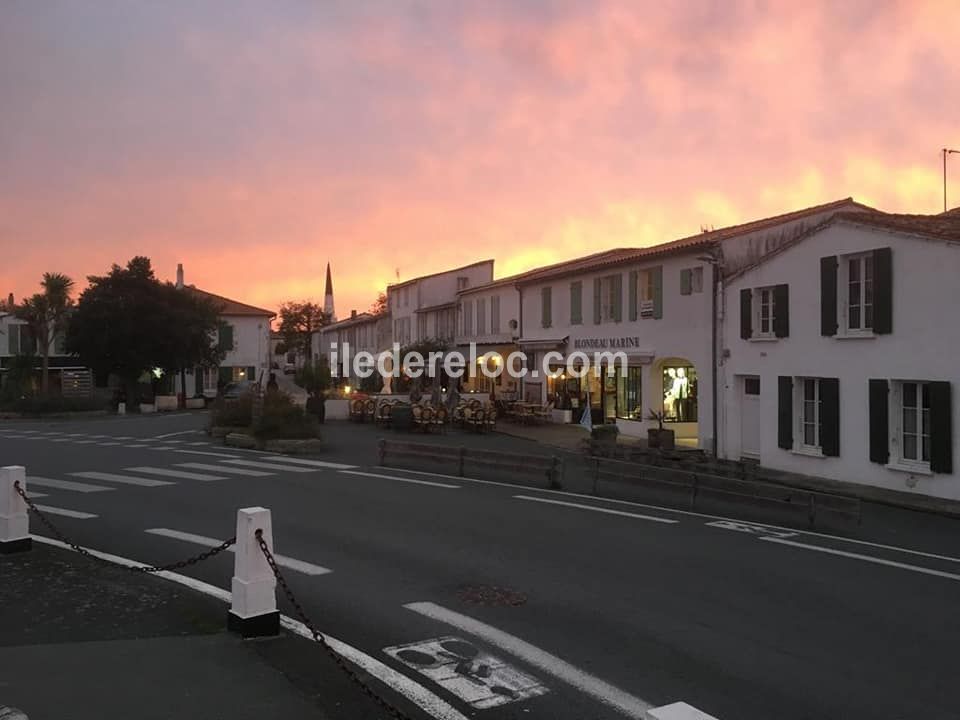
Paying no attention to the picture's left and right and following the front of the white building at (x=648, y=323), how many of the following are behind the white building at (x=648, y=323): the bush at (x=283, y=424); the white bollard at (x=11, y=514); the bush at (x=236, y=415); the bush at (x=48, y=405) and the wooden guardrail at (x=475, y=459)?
0

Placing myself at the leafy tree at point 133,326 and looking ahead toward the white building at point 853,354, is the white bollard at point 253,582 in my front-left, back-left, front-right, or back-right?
front-right

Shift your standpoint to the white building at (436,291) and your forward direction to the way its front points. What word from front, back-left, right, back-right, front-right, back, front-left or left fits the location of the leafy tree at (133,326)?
front-right

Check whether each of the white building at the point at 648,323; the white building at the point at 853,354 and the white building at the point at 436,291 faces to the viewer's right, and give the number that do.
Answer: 0

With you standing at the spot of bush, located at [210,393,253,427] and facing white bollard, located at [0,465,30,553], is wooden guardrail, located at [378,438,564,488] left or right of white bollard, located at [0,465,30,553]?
left

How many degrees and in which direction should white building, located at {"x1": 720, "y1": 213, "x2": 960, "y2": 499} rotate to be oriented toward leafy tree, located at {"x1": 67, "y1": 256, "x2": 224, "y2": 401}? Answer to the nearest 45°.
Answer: approximately 45° to its right

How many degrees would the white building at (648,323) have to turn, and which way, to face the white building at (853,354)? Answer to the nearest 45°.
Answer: approximately 90° to its left

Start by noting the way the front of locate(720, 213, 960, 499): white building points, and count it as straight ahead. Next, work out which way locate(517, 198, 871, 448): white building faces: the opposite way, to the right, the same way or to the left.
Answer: the same way

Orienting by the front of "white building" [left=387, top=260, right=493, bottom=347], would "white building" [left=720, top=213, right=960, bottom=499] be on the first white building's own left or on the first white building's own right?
on the first white building's own left

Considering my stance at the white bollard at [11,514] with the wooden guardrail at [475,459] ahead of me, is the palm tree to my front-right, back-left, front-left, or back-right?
front-left

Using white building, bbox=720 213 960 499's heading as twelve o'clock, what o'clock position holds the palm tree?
The palm tree is roughly at 2 o'clock from the white building.

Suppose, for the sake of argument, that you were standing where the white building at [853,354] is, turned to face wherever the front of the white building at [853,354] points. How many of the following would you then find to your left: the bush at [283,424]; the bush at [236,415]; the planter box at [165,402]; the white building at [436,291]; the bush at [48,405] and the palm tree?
0

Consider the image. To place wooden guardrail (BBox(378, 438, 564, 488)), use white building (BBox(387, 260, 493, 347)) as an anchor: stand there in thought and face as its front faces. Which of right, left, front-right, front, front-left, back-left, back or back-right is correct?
front-left

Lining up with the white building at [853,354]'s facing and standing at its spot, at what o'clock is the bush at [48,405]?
The bush is roughly at 2 o'clock from the white building.

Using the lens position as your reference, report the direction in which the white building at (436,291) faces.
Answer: facing the viewer and to the left of the viewer

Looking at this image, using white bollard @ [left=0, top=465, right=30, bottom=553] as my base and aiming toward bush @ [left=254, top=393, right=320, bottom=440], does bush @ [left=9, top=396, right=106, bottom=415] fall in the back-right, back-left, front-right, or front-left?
front-left

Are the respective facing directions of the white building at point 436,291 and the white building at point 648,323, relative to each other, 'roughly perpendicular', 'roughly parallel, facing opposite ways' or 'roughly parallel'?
roughly parallel

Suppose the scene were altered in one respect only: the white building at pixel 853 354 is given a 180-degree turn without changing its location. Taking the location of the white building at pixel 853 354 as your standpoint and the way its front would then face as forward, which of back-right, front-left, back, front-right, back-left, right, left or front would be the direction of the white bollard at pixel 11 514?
back

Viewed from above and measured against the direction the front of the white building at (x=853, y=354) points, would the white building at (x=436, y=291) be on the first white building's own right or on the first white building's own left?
on the first white building's own right

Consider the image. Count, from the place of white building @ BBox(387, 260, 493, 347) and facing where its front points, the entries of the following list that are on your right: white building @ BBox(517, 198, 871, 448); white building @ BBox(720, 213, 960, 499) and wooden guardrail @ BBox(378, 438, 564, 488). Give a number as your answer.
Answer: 0

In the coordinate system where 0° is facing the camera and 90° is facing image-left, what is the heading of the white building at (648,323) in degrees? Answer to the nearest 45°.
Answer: approximately 45°

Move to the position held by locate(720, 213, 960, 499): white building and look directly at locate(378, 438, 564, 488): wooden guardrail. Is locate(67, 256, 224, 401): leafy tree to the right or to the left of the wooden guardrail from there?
right

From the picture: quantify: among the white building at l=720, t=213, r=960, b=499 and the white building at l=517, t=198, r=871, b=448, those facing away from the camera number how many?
0
